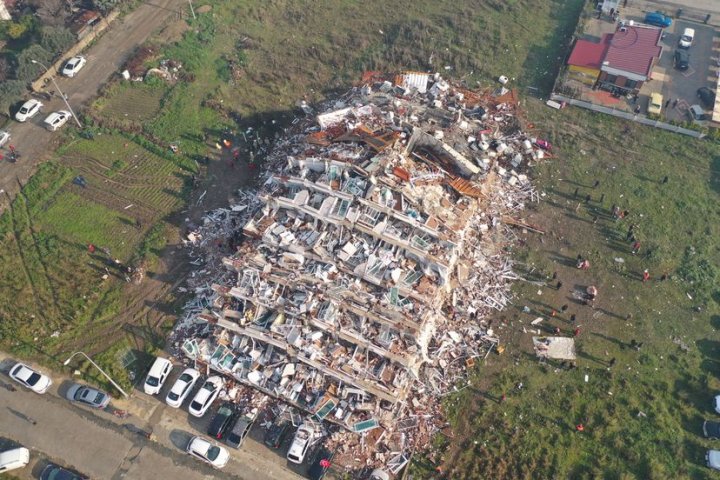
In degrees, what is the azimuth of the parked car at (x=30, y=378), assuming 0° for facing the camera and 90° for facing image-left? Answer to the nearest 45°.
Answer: approximately 315°

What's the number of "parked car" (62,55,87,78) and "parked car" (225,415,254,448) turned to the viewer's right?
0
